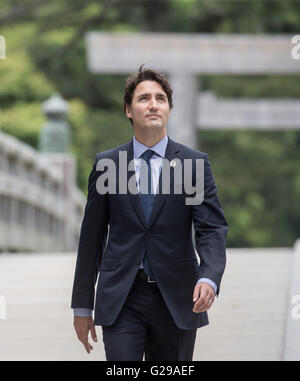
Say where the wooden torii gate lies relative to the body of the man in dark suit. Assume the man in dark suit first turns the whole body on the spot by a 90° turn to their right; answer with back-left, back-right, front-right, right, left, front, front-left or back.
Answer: right

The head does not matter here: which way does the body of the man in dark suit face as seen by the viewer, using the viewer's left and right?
facing the viewer

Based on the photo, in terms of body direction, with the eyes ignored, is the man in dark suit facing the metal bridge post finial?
no
